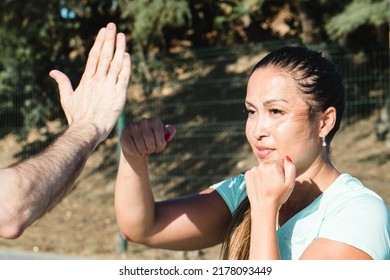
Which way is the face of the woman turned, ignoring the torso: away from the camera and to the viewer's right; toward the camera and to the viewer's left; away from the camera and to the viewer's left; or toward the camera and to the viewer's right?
toward the camera and to the viewer's left

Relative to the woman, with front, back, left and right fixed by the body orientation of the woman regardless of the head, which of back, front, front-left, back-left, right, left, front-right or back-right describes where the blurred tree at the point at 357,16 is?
back-right

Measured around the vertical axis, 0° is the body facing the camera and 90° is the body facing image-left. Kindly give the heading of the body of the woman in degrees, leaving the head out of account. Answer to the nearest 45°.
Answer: approximately 45°
